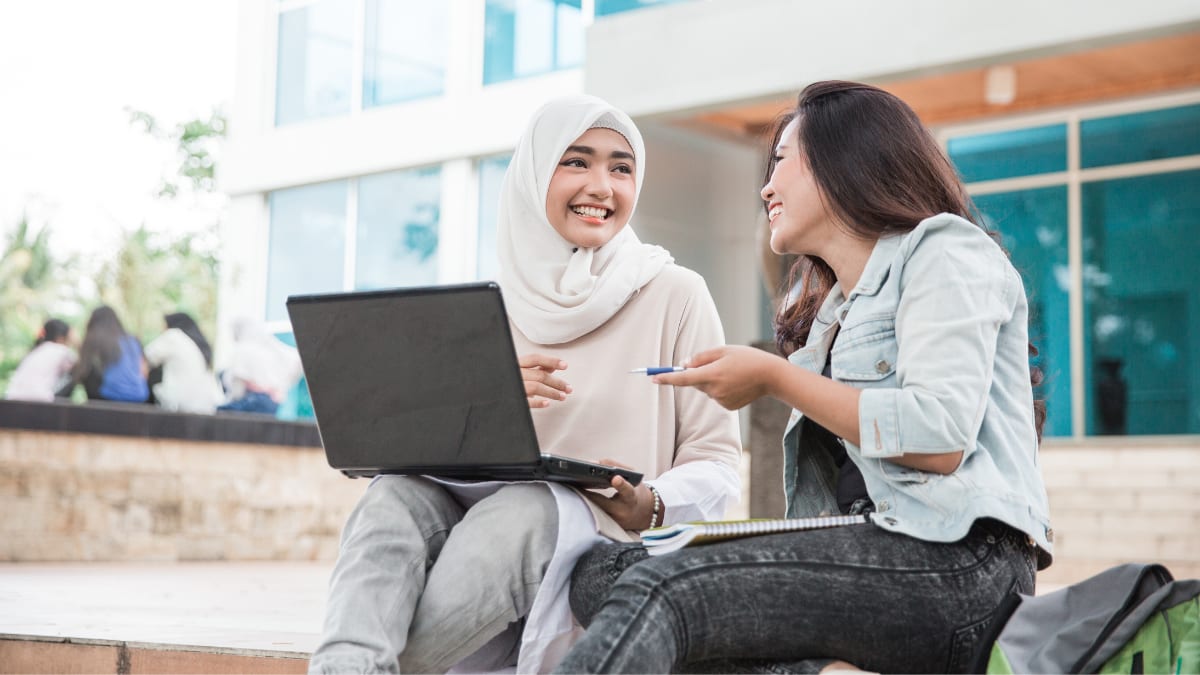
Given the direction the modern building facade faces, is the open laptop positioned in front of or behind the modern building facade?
in front

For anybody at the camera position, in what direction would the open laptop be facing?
facing away from the viewer and to the right of the viewer

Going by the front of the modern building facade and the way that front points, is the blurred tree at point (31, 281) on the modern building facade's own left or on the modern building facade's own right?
on the modern building facade's own right

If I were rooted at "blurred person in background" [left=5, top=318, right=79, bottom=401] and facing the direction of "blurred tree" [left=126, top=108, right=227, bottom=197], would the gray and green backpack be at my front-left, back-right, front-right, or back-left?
back-right

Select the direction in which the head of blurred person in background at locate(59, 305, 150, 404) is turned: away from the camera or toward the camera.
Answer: away from the camera

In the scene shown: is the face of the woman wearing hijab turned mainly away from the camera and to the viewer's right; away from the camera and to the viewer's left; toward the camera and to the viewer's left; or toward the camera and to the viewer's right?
toward the camera and to the viewer's right

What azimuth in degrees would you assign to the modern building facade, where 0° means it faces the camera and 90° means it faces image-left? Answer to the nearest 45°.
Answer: approximately 45°

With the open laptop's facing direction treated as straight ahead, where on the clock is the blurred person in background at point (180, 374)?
The blurred person in background is roughly at 10 o'clock from the open laptop.

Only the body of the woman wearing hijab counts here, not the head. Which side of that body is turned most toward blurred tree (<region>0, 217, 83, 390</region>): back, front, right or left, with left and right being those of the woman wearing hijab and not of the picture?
right

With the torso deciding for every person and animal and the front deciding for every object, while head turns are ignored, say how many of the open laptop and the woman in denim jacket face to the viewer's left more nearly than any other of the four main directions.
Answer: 1

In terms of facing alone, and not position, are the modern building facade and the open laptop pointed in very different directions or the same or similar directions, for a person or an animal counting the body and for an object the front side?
very different directions

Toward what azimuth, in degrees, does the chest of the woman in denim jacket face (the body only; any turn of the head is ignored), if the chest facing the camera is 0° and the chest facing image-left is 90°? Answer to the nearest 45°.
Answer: approximately 90°

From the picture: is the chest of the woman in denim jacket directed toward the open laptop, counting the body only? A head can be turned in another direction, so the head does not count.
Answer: yes
